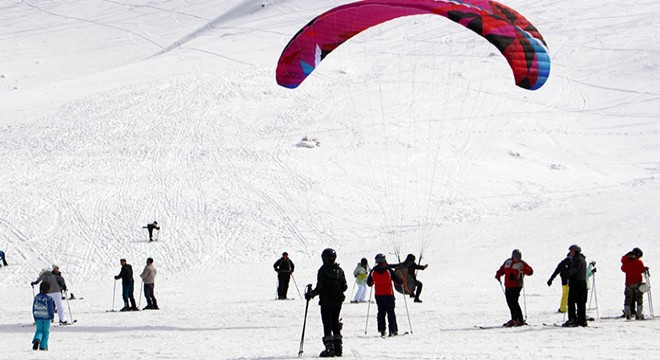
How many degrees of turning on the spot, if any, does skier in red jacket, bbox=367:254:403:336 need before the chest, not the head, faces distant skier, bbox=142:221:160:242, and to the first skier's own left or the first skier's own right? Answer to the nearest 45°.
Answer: approximately 45° to the first skier's own left

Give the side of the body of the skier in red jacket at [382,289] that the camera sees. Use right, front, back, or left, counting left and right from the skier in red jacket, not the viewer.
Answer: back

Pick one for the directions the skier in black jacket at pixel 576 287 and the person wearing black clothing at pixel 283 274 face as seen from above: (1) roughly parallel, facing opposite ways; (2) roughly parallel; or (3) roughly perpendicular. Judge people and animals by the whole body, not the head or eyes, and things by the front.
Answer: roughly perpendicular

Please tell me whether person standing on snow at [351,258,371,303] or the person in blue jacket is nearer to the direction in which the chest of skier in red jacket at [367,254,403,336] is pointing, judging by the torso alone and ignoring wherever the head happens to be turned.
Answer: the person standing on snow

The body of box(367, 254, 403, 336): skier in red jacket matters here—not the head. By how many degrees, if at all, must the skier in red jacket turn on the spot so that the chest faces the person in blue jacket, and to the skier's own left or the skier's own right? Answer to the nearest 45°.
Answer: approximately 90° to the skier's own left

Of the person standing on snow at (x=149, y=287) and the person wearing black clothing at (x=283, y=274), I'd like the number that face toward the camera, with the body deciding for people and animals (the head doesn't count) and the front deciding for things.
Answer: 1

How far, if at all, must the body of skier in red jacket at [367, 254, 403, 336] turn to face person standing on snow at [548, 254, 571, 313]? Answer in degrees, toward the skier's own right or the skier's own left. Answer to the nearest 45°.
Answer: approximately 45° to the skier's own right

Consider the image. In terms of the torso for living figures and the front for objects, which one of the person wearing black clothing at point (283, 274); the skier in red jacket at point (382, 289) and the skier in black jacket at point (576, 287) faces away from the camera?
the skier in red jacket

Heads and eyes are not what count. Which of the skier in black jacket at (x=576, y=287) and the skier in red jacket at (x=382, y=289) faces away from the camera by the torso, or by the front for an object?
the skier in red jacket
